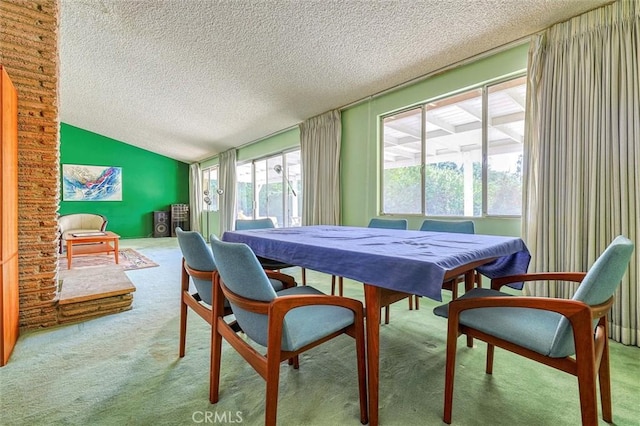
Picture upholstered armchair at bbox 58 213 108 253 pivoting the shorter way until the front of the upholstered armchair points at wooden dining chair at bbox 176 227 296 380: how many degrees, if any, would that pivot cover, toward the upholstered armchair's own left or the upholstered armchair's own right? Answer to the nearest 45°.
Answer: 0° — it already faces it

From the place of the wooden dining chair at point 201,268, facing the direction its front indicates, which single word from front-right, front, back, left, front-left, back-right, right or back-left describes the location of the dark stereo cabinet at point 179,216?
front-left

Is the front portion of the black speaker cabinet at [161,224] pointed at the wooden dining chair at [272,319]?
yes

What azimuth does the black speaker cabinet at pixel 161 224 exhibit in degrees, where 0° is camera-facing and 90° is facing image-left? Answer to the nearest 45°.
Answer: approximately 0°

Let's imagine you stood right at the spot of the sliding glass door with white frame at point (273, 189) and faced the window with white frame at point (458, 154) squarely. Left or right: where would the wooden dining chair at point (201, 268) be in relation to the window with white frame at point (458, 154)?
right

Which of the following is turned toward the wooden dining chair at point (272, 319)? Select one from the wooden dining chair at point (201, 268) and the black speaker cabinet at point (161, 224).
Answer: the black speaker cabinet

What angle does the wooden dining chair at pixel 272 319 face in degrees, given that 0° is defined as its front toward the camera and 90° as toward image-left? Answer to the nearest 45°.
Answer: approximately 225°

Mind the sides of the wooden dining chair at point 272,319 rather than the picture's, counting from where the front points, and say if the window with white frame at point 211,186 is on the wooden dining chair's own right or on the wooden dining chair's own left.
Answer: on the wooden dining chair's own left

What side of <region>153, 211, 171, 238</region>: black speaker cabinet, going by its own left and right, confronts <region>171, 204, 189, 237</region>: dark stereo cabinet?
left

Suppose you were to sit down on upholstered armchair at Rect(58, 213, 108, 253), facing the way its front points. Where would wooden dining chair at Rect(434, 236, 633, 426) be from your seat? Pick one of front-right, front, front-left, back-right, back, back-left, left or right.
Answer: front

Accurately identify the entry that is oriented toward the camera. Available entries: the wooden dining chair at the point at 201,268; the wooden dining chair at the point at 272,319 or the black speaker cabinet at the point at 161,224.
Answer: the black speaker cabinet

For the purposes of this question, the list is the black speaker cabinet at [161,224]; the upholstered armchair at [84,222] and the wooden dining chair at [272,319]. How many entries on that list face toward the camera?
2

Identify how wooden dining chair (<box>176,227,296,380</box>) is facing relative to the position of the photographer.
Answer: facing away from the viewer and to the right of the viewer

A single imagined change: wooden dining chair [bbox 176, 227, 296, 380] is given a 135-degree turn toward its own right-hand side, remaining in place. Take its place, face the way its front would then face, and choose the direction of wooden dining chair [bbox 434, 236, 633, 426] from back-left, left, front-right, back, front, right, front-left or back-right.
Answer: front-left

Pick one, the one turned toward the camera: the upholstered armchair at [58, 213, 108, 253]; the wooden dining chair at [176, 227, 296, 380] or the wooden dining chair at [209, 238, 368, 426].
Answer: the upholstered armchair

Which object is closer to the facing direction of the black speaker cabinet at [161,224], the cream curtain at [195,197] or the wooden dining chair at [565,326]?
the wooden dining chair

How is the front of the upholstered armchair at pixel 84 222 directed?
toward the camera

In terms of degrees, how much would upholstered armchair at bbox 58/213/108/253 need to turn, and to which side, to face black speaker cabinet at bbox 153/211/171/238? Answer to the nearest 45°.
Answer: approximately 135° to its left

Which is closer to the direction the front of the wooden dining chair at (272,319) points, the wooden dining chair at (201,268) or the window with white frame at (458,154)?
the window with white frame
